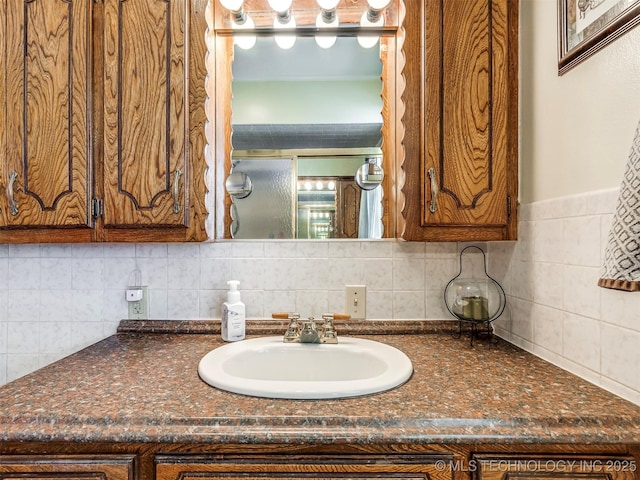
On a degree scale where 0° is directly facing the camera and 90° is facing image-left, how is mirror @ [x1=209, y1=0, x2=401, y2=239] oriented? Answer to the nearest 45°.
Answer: approximately 0°

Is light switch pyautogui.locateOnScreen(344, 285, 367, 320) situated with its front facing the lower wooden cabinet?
yes

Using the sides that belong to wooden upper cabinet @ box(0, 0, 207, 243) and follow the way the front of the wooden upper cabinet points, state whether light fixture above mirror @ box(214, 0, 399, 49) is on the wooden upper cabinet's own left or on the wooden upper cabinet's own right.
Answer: on the wooden upper cabinet's own left

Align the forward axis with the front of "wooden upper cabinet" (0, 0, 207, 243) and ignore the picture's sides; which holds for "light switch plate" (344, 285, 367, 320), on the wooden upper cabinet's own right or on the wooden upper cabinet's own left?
on the wooden upper cabinet's own left

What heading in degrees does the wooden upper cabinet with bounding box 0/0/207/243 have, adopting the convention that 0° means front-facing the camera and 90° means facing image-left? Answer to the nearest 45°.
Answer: approximately 0°

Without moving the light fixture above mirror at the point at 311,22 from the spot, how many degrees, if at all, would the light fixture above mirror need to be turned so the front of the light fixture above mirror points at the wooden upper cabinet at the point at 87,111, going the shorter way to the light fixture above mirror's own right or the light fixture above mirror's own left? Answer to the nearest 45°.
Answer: approximately 90° to the light fixture above mirror's own right
